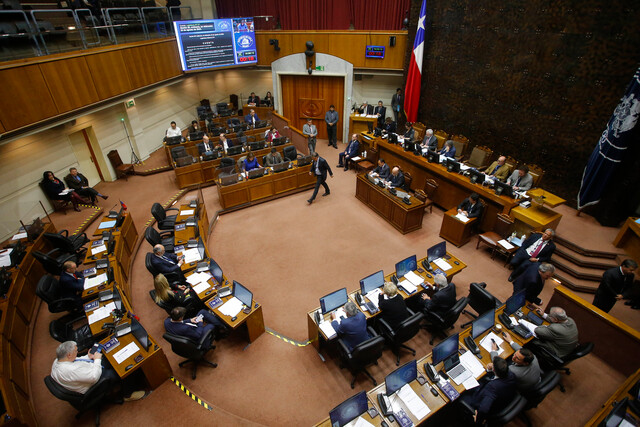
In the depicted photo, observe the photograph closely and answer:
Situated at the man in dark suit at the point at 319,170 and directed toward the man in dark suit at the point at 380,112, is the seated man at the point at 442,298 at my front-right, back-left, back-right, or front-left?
back-right

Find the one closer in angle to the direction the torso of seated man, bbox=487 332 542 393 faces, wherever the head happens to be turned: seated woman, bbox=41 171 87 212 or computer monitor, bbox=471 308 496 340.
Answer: the computer monitor

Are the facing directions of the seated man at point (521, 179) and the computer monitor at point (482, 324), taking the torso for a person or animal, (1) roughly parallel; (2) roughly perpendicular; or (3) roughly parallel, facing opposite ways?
roughly perpendicular

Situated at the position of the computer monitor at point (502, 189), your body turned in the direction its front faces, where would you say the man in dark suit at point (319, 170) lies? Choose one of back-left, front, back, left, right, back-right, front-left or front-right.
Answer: back-left

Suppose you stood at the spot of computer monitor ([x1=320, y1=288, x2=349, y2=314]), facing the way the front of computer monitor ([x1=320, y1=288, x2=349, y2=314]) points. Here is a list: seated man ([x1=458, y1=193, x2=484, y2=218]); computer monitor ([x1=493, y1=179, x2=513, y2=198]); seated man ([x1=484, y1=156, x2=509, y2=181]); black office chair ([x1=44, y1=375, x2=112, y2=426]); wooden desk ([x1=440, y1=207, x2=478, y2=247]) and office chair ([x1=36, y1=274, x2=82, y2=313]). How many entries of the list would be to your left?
4

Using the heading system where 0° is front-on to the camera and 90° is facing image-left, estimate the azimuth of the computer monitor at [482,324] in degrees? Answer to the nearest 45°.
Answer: approximately 315°

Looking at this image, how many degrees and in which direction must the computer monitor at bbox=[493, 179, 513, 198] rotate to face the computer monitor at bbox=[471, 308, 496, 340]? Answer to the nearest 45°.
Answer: approximately 135° to its right

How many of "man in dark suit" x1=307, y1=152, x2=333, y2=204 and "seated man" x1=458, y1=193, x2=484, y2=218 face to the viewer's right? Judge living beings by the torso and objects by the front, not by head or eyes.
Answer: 0

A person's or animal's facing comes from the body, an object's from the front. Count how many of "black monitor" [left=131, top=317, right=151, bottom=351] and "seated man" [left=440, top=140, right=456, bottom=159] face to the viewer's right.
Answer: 0

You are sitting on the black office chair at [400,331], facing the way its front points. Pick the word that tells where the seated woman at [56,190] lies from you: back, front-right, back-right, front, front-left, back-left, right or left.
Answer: front-left

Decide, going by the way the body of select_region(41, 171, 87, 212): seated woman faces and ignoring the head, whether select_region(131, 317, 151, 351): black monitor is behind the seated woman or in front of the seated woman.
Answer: in front

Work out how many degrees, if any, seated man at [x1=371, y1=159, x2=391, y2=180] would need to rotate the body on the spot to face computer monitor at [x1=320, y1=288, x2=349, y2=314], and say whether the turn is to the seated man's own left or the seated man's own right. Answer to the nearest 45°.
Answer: approximately 45° to the seated man's own left

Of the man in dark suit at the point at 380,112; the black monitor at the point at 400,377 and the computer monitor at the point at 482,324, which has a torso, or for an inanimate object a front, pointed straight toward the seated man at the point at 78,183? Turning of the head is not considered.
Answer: the man in dark suit

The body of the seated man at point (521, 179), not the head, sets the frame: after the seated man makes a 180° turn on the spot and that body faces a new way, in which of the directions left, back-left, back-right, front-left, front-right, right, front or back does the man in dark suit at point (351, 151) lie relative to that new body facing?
back-left

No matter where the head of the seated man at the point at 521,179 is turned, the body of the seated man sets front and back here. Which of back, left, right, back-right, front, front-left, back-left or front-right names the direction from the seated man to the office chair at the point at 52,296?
front

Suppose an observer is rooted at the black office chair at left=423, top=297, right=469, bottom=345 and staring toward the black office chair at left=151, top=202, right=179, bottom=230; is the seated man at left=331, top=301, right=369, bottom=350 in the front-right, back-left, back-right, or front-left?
front-left

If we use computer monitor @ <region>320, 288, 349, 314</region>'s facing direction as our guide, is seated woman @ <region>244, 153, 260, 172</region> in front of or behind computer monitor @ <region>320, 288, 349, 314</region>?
behind
